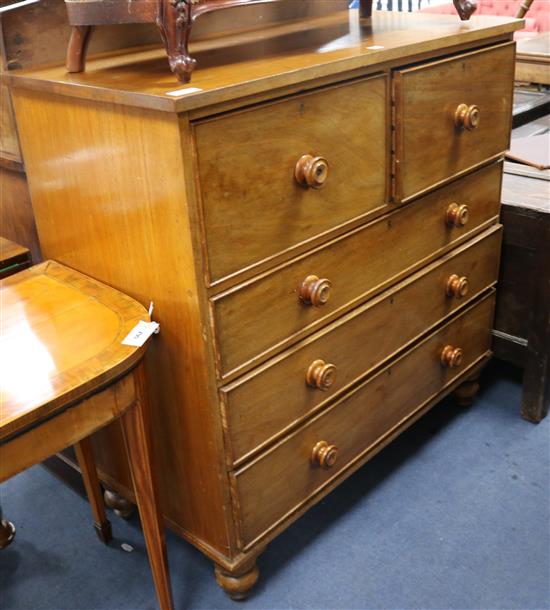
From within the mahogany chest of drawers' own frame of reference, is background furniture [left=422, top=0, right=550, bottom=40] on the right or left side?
on its left

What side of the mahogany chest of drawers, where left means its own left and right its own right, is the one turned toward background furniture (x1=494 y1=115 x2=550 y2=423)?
left

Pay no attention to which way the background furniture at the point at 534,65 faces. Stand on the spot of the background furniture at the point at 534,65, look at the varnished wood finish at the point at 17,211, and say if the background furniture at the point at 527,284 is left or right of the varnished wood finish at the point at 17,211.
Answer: left

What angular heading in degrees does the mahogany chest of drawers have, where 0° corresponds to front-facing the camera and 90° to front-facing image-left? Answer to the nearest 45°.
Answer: approximately 315°
